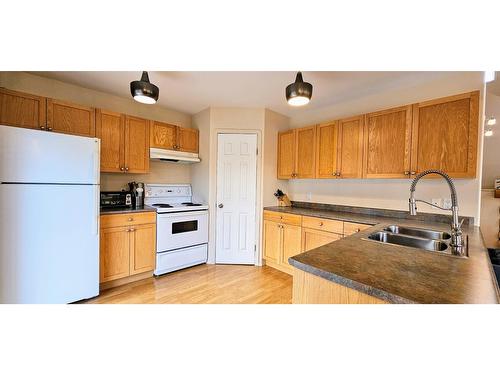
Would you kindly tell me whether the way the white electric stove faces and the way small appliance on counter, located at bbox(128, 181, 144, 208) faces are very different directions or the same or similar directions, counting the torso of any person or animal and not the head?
same or similar directions

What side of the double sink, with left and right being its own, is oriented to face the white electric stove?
front

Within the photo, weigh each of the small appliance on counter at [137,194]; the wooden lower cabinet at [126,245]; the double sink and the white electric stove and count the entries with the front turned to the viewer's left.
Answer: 1

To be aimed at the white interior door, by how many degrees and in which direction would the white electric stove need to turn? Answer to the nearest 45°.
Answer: approximately 45° to its left

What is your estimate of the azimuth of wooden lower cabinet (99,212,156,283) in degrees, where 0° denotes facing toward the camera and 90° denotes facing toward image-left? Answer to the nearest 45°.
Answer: approximately 315°

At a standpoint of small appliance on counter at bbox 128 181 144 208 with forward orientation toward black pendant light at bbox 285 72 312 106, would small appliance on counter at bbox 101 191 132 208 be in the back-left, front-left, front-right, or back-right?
back-right

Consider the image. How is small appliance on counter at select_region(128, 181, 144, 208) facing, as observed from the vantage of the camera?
facing the viewer and to the right of the viewer

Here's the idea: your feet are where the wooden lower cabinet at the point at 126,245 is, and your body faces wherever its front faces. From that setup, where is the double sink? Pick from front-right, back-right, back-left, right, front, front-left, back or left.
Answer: front

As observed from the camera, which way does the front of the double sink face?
facing to the left of the viewer
